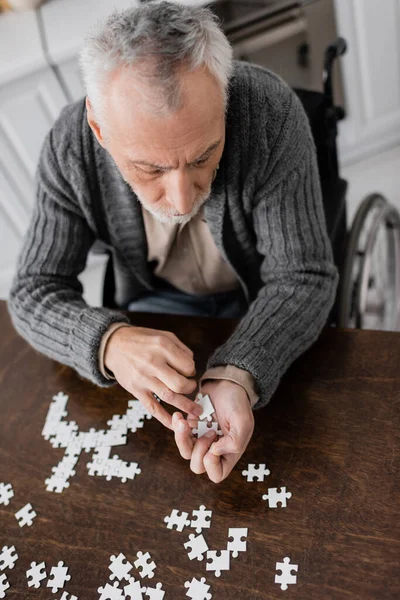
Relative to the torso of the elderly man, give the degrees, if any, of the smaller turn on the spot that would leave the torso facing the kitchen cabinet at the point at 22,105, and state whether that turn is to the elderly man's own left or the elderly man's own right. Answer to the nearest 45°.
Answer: approximately 180°

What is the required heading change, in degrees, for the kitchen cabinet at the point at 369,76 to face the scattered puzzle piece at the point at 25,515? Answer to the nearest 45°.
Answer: approximately 45° to its right

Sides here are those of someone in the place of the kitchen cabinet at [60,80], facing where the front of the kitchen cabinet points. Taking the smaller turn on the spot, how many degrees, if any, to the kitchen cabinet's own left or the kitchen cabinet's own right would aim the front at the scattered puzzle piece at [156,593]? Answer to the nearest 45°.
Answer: approximately 45° to the kitchen cabinet's own right

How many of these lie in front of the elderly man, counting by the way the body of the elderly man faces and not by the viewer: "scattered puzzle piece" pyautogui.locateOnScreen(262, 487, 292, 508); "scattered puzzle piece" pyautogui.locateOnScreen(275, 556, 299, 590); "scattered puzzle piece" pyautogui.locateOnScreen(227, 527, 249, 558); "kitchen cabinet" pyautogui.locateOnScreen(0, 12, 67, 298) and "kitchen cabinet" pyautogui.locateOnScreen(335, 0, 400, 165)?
3

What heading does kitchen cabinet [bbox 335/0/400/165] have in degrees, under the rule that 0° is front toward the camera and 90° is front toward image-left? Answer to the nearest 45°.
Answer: approximately 315°

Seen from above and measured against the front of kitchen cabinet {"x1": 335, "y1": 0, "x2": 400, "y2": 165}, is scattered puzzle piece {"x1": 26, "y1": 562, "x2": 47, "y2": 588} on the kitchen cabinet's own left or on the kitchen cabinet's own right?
on the kitchen cabinet's own right

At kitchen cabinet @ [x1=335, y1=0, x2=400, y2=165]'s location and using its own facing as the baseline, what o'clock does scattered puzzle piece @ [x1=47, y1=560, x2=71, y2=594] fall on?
The scattered puzzle piece is roughly at 2 o'clock from the kitchen cabinet.

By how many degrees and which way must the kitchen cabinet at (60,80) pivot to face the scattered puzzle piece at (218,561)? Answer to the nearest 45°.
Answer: approximately 45° to its right

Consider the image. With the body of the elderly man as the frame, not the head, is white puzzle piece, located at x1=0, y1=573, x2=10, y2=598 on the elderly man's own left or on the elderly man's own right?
on the elderly man's own right

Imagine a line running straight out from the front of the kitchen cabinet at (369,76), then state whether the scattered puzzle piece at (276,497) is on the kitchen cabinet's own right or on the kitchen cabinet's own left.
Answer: on the kitchen cabinet's own right

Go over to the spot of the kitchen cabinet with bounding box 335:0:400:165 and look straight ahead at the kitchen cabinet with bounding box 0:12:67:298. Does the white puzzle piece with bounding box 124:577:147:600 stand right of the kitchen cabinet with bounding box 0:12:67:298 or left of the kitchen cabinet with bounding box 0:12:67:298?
left

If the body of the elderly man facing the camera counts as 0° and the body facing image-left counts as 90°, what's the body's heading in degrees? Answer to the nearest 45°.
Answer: approximately 0°
